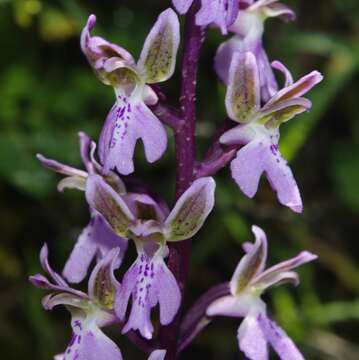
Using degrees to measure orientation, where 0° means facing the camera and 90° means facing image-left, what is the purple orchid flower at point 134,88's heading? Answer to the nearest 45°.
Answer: approximately 45°
